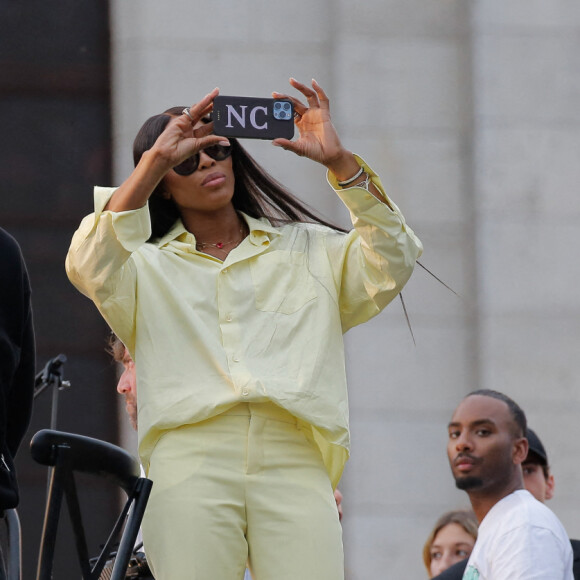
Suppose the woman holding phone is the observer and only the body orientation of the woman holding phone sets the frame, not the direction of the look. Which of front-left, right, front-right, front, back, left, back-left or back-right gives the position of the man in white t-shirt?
back-left

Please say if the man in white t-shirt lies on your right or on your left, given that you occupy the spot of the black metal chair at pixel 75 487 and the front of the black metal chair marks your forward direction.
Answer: on your right

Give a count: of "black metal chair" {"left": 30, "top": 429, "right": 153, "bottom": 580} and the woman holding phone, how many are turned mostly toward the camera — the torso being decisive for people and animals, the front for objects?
1
